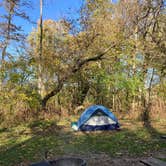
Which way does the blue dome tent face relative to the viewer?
toward the camera

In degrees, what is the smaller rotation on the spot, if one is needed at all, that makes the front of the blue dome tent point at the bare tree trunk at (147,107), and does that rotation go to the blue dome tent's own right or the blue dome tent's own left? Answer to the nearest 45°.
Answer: approximately 135° to the blue dome tent's own left
